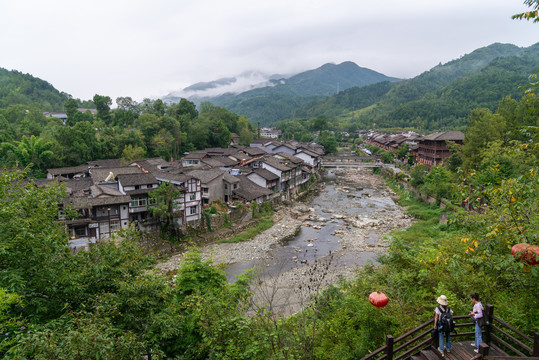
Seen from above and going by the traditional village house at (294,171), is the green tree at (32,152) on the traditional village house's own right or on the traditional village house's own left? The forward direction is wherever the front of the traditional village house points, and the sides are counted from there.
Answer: on the traditional village house's own right

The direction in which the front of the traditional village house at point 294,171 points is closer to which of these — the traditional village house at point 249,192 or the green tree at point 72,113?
the traditional village house

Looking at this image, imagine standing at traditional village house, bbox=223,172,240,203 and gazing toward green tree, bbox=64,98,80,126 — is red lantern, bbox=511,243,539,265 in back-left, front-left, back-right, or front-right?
back-left

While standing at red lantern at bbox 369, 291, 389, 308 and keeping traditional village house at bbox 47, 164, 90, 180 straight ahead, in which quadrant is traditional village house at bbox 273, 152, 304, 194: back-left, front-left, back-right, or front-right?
front-right

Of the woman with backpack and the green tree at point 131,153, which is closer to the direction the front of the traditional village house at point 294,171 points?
the woman with backpack

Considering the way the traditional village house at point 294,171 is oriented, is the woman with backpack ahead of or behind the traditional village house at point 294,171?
ahead

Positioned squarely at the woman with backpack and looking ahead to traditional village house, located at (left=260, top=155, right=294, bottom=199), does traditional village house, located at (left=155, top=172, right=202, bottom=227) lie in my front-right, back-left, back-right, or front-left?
front-left

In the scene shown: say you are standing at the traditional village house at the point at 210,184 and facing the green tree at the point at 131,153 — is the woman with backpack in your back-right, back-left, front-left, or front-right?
back-left

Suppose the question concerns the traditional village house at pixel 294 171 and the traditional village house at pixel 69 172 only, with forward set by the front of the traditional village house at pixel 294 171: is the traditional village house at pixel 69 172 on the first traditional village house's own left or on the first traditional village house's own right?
on the first traditional village house's own right

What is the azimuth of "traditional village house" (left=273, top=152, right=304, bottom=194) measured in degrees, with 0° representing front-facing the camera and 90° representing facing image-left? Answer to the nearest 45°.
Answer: approximately 315°

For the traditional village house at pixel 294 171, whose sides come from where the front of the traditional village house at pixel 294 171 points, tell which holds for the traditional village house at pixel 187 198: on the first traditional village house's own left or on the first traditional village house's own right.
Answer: on the first traditional village house's own right

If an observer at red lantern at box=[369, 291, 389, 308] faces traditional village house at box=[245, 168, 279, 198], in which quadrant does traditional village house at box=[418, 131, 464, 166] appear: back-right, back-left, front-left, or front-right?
front-right
